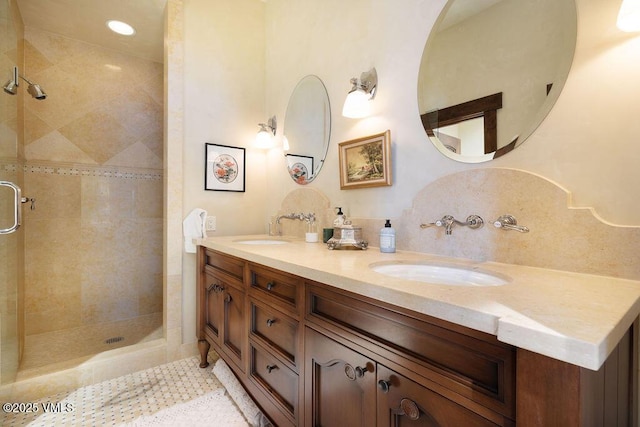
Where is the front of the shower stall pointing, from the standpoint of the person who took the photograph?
facing the viewer and to the right of the viewer

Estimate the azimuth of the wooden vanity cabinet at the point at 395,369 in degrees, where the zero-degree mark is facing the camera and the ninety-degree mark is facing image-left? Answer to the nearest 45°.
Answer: approximately 45°

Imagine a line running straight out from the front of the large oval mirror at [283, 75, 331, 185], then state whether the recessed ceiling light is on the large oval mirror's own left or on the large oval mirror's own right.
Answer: on the large oval mirror's own right

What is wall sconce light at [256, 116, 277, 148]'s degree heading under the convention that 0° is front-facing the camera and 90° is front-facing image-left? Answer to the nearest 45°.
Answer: approximately 45°

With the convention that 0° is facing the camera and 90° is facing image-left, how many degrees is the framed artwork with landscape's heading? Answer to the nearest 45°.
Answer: approximately 45°

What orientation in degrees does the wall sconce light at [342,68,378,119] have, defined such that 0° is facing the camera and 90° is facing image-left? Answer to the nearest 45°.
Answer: approximately 45°

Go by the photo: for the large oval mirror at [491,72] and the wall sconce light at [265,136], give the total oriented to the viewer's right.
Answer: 0

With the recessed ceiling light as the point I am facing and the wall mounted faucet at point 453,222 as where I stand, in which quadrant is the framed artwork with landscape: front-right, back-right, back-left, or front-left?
front-right

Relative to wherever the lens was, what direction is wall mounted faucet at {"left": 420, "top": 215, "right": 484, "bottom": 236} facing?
facing the viewer and to the left of the viewer

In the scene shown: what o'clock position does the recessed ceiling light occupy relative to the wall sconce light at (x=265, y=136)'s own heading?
The recessed ceiling light is roughly at 2 o'clock from the wall sconce light.

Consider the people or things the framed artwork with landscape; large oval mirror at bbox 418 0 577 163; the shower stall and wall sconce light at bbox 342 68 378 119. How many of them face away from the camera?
0
